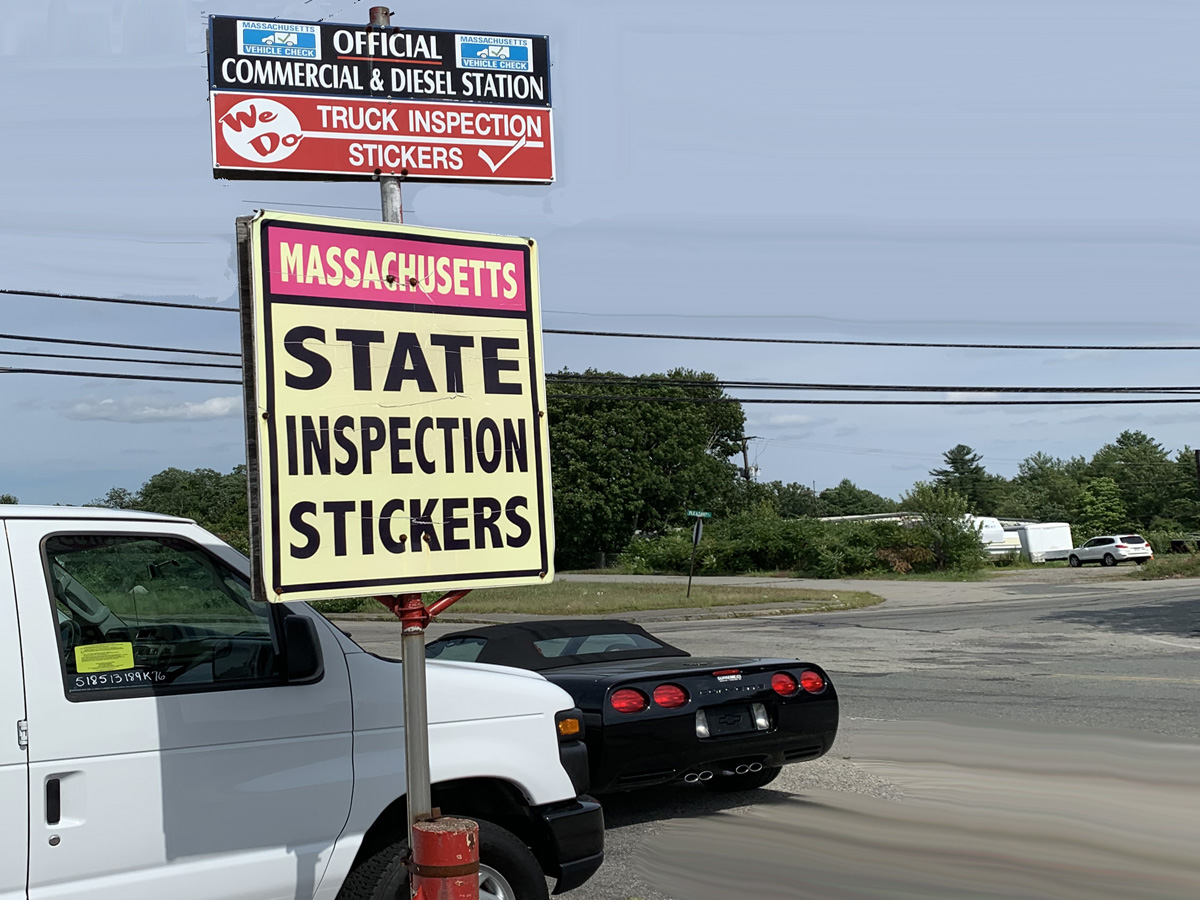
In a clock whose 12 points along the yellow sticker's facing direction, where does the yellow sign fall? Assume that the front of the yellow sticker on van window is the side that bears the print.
The yellow sign is roughly at 10 o'clock from the yellow sticker on van window.

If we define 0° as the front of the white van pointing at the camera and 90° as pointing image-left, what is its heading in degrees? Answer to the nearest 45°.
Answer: approximately 270°

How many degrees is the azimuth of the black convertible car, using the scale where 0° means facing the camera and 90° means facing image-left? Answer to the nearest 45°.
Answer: approximately 135°

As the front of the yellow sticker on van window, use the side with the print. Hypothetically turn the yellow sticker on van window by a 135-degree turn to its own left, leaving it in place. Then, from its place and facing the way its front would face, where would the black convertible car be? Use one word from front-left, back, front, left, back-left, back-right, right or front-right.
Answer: front

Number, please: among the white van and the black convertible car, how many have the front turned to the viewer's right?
1

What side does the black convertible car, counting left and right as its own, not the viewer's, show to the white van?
left
